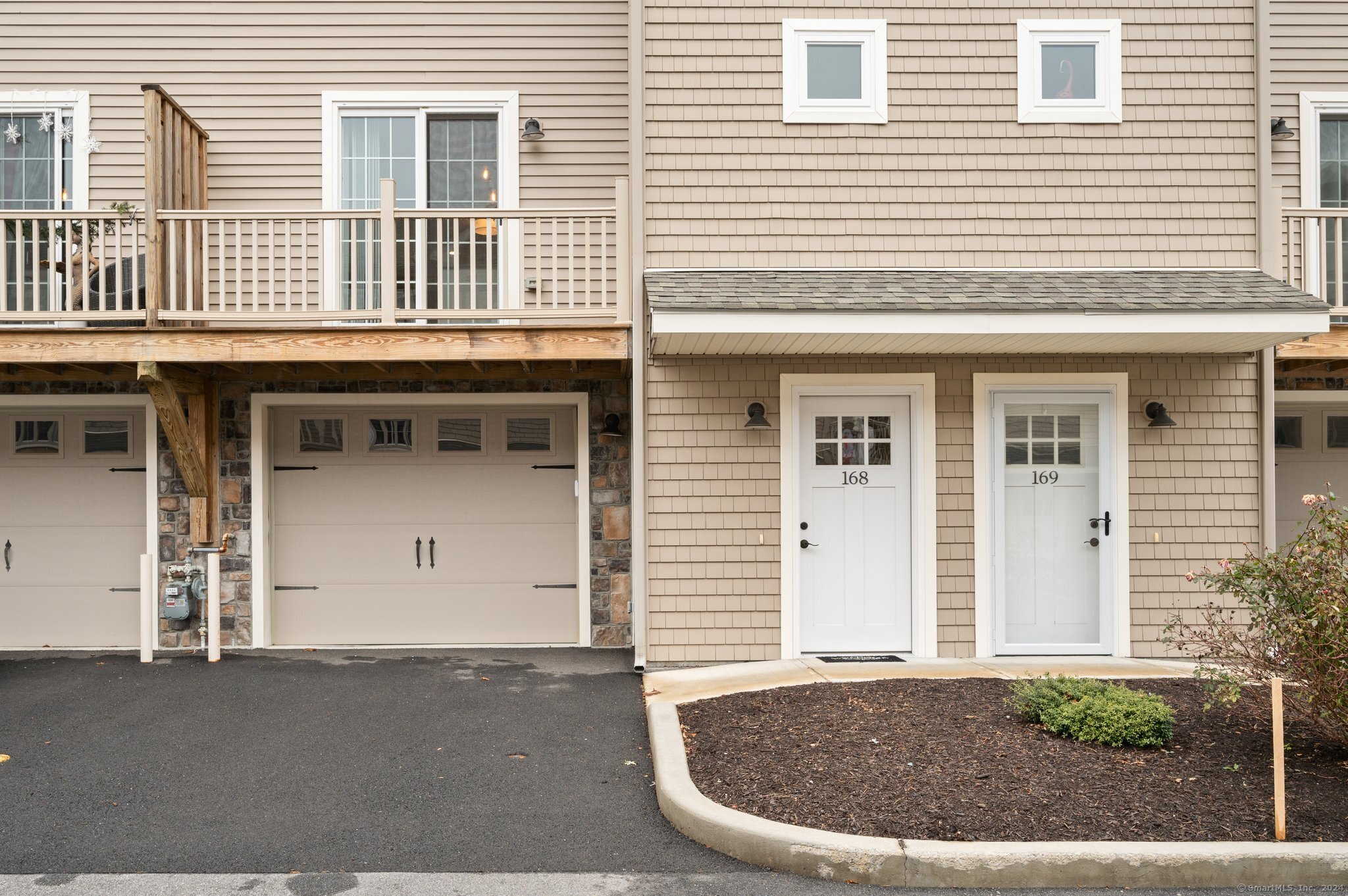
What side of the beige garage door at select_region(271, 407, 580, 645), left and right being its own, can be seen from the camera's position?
front

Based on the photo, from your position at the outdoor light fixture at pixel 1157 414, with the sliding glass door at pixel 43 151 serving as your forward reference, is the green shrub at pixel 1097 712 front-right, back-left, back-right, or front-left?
front-left

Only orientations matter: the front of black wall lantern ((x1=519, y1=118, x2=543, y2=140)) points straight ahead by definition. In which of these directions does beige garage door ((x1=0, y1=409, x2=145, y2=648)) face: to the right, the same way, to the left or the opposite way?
the same way

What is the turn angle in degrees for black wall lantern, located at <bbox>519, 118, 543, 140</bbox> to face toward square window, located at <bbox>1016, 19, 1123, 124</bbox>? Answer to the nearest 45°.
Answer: approximately 45° to its left

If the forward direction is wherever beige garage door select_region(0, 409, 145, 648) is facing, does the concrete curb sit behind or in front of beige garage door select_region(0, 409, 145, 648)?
in front

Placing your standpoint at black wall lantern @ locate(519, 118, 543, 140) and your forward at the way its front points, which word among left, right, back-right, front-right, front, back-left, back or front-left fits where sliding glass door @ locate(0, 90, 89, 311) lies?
right

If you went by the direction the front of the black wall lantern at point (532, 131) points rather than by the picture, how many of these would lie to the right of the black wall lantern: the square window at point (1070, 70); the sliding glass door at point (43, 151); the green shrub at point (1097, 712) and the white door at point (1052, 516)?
1

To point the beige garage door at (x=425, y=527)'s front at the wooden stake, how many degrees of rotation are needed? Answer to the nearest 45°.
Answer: approximately 45° to its left

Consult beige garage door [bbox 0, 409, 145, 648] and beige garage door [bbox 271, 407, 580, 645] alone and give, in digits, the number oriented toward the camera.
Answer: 2

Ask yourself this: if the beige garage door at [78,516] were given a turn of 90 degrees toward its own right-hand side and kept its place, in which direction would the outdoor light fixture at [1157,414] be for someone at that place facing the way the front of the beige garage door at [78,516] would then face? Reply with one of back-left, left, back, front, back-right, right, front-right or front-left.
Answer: back-left

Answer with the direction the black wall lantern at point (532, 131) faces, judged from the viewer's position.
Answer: facing the viewer

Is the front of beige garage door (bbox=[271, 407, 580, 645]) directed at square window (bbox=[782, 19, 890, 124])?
no

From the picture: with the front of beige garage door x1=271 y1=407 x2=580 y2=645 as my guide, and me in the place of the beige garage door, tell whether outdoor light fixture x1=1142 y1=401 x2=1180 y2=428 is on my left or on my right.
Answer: on my left

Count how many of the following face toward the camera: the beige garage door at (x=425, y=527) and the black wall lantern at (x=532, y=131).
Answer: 2

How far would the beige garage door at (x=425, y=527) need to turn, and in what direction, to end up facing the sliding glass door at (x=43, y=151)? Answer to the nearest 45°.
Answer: approximately 90° to its right

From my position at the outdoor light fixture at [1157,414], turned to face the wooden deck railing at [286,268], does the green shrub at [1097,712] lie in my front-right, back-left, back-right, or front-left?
front-left

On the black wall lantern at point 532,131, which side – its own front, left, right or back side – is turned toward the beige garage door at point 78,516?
right

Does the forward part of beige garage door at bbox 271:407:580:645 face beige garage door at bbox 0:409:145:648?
no

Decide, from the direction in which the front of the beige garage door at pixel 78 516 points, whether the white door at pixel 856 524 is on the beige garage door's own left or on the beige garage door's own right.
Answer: on the beige garage door's own left

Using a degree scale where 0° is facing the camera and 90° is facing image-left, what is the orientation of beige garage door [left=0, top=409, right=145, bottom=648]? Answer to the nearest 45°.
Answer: approximately 0°
